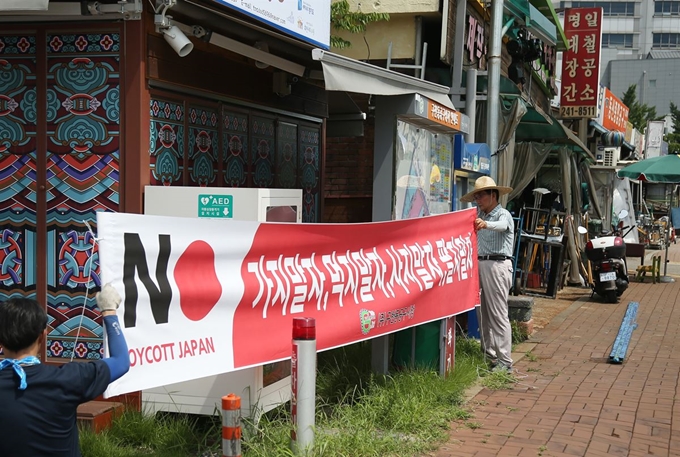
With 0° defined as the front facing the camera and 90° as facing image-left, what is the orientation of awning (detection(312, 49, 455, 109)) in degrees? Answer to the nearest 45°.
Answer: approximately 315°

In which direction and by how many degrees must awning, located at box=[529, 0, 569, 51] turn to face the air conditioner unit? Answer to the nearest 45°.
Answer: approximately 90° to its left

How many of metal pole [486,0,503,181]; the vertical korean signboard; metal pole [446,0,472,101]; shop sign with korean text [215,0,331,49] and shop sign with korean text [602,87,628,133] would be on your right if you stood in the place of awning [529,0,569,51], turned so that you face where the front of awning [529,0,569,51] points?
3

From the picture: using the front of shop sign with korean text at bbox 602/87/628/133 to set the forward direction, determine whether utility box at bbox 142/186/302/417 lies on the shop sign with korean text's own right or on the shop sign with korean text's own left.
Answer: on the shop sign with korean text's own right

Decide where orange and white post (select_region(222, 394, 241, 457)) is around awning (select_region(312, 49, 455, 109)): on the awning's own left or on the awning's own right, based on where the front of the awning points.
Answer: on the awning's own right

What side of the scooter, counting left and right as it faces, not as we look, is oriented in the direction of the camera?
back

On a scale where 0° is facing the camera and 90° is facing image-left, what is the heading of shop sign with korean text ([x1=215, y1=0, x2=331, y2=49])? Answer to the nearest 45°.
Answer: approximately 315°

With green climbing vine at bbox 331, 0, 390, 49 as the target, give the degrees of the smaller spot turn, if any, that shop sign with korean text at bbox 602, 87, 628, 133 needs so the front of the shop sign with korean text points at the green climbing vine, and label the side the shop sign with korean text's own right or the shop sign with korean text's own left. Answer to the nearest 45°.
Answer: approximately 45° to the shop sign with korean text's own right

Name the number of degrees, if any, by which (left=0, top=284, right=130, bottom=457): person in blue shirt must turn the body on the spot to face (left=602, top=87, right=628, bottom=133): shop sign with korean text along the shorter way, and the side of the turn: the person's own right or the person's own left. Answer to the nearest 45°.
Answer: approximately 45° to the person's own right

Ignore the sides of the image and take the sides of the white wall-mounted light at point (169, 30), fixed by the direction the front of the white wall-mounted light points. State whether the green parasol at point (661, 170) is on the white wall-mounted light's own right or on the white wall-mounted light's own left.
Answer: on the white wall-mounted light's own left

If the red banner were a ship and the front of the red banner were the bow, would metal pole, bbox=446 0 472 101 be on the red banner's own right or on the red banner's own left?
on the red banner's own left
